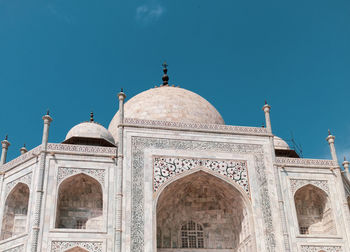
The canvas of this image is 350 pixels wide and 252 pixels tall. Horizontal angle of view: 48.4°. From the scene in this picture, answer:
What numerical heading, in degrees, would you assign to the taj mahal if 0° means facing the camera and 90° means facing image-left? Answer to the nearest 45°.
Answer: approximately 0°
